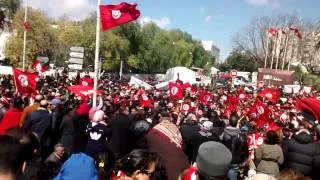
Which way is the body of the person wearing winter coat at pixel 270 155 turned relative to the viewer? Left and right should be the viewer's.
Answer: facing away from the viewer

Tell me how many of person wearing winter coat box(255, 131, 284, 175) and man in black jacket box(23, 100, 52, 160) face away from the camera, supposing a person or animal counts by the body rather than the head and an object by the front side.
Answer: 2

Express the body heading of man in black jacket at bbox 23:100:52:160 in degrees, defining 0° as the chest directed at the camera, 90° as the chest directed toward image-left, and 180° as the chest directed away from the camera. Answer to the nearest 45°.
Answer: approximately 180°

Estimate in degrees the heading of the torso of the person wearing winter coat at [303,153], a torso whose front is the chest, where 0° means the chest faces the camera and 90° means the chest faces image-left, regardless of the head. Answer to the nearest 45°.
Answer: approximately 180°

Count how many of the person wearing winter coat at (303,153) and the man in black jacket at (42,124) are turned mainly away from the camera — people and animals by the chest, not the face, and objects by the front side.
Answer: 2

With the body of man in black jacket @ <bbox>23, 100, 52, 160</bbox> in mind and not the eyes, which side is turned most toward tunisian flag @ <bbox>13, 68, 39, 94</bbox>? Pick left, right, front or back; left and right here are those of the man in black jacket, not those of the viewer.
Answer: front

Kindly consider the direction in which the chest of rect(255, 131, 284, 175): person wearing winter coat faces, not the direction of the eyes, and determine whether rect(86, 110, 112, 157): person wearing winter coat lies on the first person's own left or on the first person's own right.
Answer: on the first person's own left

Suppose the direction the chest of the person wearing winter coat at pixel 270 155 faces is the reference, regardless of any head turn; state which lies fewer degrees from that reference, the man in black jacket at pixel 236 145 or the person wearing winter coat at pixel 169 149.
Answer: the man in black jacket

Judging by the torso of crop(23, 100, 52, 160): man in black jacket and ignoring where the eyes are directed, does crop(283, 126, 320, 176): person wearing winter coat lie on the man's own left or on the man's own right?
on the man's own right
